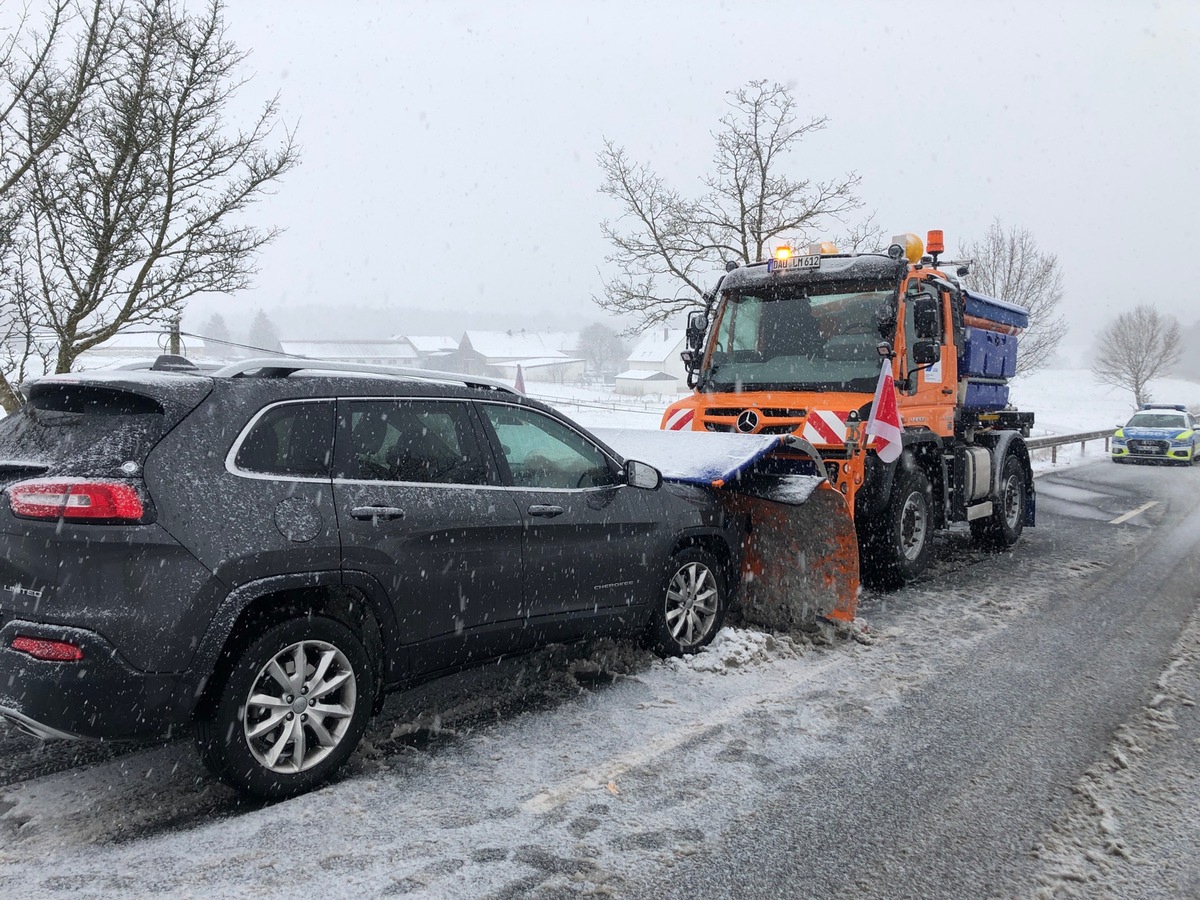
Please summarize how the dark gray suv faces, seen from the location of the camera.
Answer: facing away from the viewer and to the right of the viewer

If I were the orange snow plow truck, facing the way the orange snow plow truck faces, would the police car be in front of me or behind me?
behind

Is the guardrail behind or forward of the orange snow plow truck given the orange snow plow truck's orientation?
behind

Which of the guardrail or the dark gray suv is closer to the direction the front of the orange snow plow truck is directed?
the dark gray suv

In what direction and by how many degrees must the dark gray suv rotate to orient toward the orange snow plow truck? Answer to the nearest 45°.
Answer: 0° — it already faces it

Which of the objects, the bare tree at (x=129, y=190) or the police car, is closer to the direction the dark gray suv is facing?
the police car

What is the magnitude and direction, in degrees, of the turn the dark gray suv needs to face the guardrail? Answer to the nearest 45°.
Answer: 0° — it already faces it

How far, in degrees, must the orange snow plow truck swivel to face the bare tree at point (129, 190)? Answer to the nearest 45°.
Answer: approximately 45° to its right

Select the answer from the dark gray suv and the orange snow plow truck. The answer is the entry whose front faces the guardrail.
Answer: the dark gray suv
